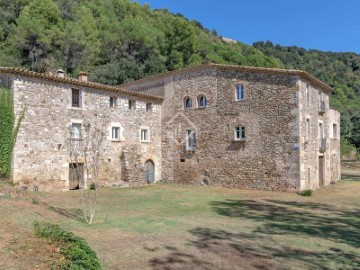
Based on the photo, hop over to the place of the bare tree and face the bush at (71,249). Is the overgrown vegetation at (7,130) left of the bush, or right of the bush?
right

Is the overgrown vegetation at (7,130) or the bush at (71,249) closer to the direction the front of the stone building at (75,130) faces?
the bush

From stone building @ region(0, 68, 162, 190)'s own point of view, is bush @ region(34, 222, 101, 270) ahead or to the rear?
ahead

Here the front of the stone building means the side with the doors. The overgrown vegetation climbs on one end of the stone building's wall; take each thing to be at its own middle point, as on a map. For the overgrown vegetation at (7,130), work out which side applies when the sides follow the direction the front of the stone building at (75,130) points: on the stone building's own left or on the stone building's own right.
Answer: on the stone building's own right
